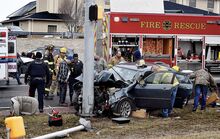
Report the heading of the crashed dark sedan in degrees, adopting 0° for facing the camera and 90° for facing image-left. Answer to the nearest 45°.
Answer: approximately 45°
